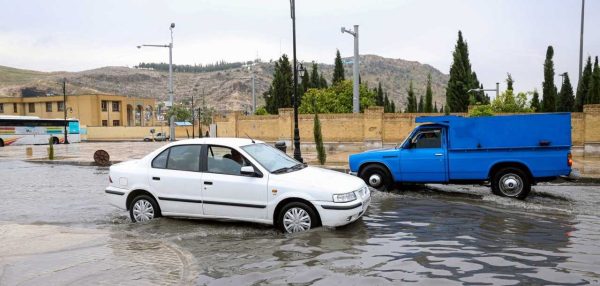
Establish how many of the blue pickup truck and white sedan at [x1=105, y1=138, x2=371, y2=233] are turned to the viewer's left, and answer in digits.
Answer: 1

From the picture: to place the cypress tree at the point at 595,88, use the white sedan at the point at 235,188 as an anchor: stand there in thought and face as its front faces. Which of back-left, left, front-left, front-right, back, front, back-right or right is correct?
left

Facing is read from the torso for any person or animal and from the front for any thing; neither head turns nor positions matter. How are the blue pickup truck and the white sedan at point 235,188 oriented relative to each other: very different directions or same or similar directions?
very different directions

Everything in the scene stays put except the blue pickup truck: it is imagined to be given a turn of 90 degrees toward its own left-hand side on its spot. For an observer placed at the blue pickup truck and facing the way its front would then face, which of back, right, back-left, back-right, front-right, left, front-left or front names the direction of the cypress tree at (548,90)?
back

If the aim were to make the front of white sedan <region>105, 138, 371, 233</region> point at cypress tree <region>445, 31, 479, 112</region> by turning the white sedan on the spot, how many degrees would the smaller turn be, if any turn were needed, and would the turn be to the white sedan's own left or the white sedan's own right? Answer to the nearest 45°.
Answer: approximately 90° to the white sedan's own left

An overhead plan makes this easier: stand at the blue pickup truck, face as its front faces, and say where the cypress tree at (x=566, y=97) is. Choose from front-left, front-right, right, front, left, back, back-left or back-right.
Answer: right

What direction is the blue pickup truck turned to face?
to the viewer's left

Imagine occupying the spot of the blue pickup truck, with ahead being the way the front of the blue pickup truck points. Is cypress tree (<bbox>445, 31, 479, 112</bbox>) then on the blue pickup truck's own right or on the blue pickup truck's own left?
on the blue pickup truck's own right

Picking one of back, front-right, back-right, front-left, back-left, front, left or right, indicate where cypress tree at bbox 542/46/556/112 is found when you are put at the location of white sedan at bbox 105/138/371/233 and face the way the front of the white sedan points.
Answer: left

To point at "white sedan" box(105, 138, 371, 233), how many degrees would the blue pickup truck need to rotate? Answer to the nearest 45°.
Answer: approximately 45° to its left
